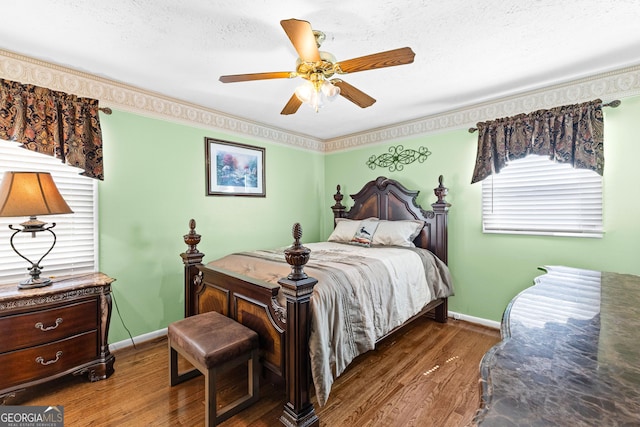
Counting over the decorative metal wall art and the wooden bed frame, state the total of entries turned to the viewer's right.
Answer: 0

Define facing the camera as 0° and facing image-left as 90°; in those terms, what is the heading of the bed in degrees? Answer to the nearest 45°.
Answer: approximately 45°

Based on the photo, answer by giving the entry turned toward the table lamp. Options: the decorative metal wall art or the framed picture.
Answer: the decorative metal wall art

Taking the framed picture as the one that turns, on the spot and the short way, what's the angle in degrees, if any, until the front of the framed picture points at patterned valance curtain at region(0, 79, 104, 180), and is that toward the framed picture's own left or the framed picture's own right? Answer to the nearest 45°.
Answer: approximately 90° to the framed picture's own right

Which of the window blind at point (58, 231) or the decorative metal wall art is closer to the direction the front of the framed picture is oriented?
the decorative metal wall art

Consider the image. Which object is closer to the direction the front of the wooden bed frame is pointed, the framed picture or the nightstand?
the nightstand

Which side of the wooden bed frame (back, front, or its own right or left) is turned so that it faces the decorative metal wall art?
back

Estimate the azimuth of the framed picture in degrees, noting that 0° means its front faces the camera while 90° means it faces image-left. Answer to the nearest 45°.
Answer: approximately 315°

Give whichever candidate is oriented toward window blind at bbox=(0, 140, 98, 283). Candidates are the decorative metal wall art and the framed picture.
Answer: the decorative metal wall art

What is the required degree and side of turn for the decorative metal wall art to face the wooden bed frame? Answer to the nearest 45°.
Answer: approximately 45° to its left

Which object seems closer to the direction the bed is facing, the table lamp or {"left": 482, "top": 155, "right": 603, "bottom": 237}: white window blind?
the table lamp

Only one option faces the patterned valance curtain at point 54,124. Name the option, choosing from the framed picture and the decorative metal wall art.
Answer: the decorative metal wall art

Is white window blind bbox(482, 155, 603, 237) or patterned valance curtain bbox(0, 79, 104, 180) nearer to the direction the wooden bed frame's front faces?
the patterned valance curtain

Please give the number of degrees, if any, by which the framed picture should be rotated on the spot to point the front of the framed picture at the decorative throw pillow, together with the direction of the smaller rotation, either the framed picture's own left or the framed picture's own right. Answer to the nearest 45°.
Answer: approximately 45° to the framed picture's own left

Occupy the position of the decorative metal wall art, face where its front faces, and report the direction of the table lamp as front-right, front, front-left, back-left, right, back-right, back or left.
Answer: front
